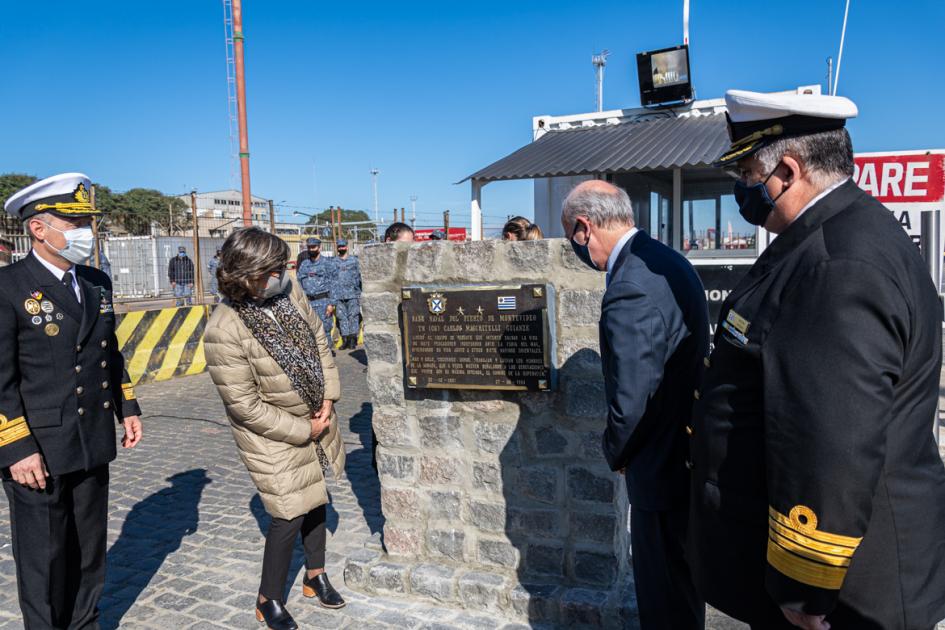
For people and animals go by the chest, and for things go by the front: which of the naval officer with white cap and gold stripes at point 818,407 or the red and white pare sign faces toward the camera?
the red and white pare sign

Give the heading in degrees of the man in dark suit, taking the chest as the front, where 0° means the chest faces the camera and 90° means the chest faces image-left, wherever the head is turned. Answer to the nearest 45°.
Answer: approximately 90°

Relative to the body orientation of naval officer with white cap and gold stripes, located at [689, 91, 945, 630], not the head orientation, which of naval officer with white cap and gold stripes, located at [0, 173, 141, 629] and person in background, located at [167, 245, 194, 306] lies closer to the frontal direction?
the naval officer with white cap and gold stripes

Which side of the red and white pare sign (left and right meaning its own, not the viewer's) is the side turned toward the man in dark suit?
front

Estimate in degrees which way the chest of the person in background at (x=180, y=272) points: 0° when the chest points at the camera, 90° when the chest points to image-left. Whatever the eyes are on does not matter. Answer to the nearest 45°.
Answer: approximately 0°

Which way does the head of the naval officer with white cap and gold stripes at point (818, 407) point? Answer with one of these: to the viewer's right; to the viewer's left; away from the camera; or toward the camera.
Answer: to the viewer's left

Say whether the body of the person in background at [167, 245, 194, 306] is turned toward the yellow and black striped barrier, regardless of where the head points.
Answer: yes

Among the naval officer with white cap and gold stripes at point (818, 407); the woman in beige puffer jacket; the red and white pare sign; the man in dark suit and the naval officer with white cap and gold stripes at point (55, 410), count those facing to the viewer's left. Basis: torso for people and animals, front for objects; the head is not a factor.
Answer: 2

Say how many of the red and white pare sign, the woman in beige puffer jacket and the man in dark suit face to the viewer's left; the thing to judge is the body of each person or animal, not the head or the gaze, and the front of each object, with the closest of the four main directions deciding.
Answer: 1

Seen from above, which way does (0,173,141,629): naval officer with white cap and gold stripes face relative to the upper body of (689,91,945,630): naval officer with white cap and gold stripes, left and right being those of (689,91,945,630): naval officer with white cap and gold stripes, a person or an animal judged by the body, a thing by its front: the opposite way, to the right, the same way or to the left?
the opposite way

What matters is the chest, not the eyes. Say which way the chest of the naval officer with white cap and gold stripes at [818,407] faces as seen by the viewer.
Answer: to the viewer's left

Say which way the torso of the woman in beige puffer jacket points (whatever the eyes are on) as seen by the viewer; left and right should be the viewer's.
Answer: facing the viewer and to the right of the viewer

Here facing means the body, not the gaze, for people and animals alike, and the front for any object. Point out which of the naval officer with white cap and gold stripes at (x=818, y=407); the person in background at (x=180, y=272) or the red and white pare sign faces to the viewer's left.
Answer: the naval officer with white cap and gold stripes

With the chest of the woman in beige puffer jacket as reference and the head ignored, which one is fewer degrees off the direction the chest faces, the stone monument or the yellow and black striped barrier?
the stone monument

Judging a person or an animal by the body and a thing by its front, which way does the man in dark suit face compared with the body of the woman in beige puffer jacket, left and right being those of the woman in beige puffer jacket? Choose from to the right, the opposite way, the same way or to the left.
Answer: the opposite way

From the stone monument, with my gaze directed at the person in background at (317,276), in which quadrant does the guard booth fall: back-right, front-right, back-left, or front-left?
front-right

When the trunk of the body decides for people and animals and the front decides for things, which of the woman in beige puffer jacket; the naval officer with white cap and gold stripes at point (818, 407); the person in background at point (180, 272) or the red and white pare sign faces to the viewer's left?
the naval officer with white cap and gold stripes

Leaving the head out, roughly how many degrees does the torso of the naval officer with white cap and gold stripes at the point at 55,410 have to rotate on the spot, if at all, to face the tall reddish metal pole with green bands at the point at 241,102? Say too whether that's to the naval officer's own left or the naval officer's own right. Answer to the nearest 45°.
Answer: approximately 135° to the naval officer's own left

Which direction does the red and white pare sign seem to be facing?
toward the camera
